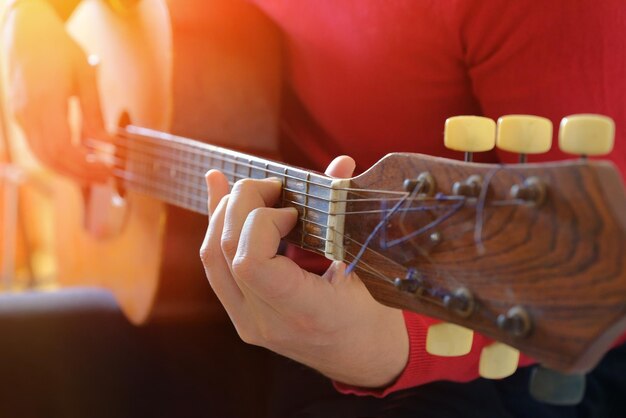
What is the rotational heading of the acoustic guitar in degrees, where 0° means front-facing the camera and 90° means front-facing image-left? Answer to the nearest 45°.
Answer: approximately 45°
